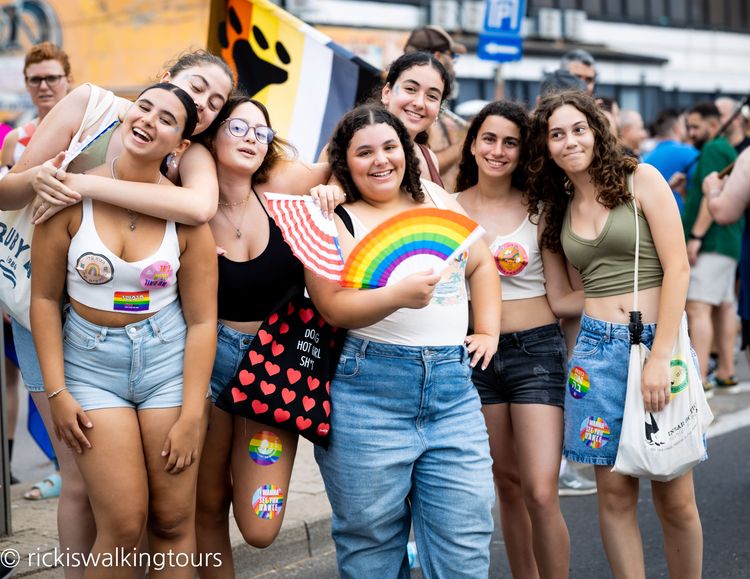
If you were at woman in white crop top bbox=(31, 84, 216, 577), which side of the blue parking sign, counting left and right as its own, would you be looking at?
front

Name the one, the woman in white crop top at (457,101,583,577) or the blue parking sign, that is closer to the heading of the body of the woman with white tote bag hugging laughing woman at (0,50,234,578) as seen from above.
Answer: the woman in white crop top

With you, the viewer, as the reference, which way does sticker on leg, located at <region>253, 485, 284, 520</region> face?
facing the viewer

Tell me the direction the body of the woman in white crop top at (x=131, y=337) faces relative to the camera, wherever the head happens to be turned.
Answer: toward the camera

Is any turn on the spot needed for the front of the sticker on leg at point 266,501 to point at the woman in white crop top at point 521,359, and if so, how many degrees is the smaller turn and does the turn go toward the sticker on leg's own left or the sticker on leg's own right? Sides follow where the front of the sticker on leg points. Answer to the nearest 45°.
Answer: approximately 90° to the sticker on leg's own left

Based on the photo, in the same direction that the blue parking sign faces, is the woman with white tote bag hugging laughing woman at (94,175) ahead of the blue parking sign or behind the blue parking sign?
ahead

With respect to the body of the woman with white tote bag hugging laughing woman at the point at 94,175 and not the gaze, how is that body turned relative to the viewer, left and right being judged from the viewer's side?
facing the viewer and to the right of the viewer
